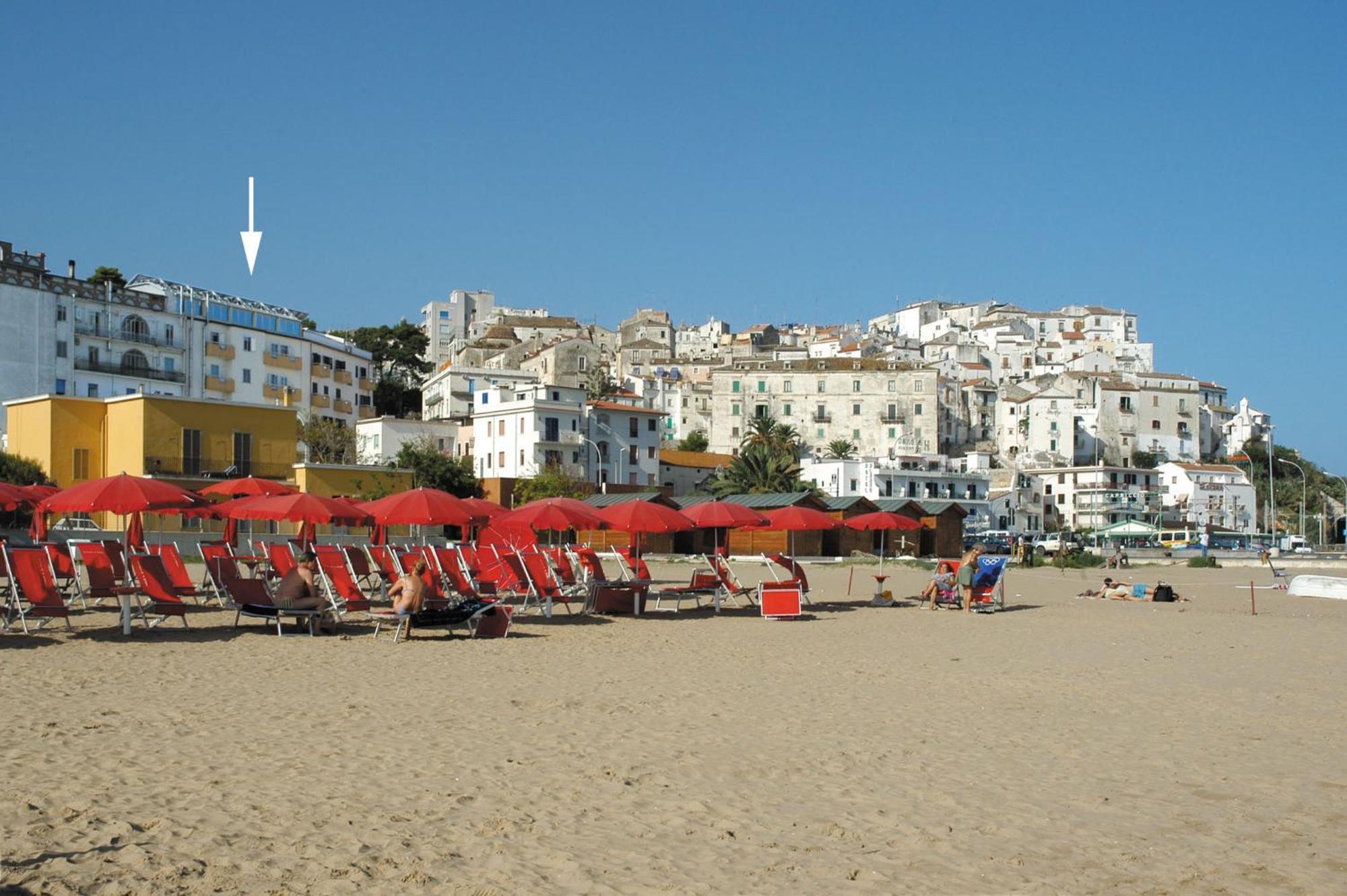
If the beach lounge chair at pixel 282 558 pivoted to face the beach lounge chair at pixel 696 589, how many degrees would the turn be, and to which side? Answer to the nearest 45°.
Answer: approximately 45° to its left

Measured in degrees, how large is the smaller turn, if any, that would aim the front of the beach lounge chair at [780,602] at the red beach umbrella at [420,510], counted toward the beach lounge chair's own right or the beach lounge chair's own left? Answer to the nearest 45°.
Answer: approximately 135° to the beach lounge chair's own left

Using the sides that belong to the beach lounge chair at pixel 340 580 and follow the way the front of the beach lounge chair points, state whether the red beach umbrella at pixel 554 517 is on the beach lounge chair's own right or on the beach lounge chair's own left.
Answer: on the beach lounge chair's own left

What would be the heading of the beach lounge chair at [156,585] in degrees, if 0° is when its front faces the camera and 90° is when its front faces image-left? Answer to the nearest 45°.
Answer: approximately 315°

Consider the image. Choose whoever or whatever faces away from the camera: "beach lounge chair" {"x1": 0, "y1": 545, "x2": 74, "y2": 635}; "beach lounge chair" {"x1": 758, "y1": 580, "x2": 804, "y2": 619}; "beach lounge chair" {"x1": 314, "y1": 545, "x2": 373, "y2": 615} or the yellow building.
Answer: "beach lounge chair" {"x1": 758, "y1": 580, "x2": 804, "y2": 619}

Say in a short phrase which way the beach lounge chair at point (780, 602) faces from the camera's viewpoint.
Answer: facing away from the viewer

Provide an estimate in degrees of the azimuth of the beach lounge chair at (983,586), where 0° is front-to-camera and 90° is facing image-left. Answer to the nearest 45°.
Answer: approximately 45°

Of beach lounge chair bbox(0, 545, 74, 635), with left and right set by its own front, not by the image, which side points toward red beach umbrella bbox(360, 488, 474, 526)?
left
